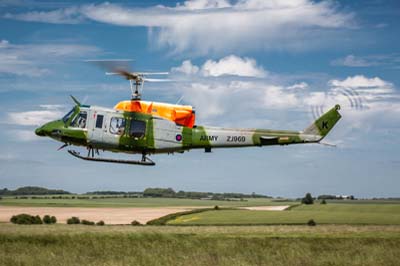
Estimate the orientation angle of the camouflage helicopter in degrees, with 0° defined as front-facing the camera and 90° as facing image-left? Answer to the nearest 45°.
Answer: approximately 90°
